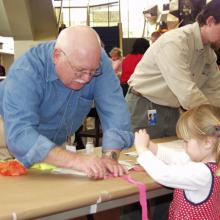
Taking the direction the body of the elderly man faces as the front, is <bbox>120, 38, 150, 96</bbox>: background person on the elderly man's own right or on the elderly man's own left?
on the elderly man's own left

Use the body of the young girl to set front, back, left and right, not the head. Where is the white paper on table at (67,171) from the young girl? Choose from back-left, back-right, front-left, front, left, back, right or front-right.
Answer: front

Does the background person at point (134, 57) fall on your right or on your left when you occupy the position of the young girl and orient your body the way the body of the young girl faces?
on your right

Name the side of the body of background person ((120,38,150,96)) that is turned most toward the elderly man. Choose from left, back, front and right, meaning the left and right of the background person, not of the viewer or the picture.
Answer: back

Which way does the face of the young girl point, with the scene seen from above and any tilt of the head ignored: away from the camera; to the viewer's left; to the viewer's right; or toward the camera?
to the viewer's left

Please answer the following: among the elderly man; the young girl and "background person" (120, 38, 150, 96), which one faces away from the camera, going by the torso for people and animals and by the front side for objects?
the background person

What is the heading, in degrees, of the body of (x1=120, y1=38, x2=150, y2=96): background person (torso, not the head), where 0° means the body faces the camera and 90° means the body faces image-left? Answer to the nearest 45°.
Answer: approximately 180°

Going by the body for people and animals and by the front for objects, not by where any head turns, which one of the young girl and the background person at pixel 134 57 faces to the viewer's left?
the young girl

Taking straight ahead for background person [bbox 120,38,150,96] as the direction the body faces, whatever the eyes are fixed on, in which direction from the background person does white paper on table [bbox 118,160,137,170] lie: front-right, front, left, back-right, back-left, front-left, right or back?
back

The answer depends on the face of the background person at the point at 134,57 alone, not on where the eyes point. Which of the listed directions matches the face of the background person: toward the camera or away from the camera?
away from the camera

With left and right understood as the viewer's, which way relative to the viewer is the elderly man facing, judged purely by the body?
facing the viewer and to the right of the viewer

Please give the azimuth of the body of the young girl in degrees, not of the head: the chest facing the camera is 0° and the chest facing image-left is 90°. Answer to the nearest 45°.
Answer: approximately 90°
